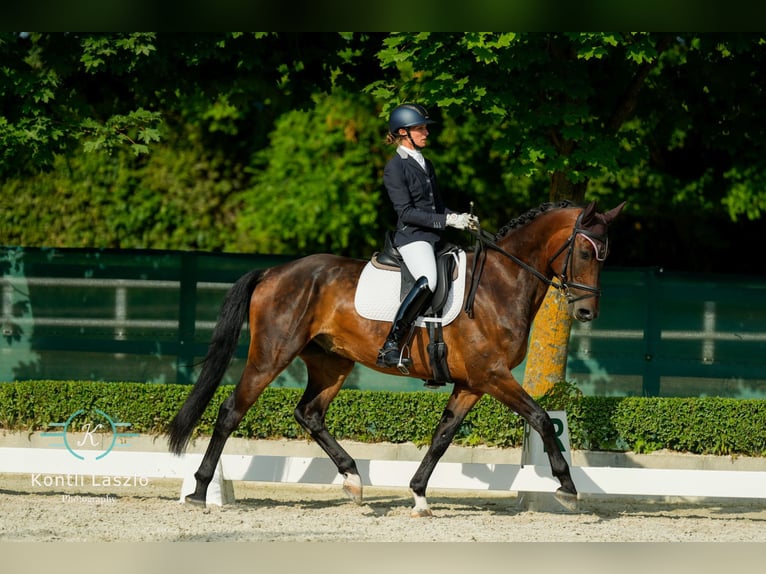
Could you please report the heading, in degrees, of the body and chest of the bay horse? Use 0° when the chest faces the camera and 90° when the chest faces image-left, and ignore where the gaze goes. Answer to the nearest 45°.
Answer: approximately 270°

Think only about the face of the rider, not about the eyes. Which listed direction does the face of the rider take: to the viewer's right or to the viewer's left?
to the viewer's right

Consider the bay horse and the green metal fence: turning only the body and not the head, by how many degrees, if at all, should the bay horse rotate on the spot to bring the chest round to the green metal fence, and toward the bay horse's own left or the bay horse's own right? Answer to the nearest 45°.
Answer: approximately 135° to the bay horse's own left

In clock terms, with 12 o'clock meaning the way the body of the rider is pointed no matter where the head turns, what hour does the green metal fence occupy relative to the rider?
The green metal fence is roughly at 8 o'clock from the rider.

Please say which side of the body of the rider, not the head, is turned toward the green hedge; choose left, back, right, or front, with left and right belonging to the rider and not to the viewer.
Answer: left

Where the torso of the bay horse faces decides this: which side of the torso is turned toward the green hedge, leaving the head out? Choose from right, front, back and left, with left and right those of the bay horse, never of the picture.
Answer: left

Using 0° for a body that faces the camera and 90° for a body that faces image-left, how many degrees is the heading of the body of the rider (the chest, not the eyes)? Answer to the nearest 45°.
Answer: approximately 270°
